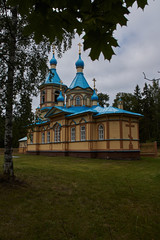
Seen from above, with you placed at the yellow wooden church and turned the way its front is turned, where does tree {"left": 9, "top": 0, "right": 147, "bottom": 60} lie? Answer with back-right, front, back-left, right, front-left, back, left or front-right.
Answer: back-left

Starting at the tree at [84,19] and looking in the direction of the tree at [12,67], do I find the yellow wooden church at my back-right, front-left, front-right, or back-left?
front-right

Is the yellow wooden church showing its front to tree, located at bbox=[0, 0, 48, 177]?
no

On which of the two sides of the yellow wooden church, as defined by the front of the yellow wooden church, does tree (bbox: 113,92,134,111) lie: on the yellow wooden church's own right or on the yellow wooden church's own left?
on the yellow wooden church's own right

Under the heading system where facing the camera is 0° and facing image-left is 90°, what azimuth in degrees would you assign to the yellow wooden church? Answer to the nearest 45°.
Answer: approximately 135°
